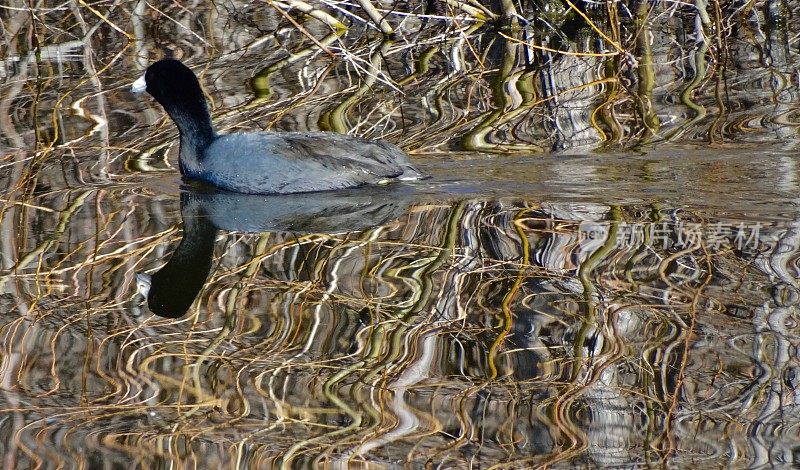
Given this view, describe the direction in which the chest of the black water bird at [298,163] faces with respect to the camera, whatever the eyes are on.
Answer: to the viewer's left
